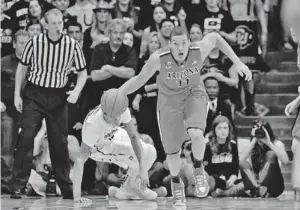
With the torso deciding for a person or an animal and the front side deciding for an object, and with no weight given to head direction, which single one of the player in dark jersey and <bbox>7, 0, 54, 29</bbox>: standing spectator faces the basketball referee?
the standing spectator

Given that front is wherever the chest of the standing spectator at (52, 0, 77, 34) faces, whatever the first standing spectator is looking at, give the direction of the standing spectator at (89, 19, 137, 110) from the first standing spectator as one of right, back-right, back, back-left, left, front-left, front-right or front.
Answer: front-left

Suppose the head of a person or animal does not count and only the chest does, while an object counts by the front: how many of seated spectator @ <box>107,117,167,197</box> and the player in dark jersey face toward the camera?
2

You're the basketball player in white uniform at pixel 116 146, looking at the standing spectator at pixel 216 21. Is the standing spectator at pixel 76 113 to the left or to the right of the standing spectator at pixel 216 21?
left

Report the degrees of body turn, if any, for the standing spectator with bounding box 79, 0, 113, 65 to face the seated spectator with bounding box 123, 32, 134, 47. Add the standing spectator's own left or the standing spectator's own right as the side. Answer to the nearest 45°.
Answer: approximately 90° to the standing spectator's own left

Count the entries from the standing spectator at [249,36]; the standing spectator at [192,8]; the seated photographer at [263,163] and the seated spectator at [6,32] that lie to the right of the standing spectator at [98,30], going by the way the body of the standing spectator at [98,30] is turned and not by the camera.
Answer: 1

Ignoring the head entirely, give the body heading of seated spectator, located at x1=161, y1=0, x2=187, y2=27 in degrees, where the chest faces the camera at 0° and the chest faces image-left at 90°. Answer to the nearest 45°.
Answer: approximately 0°
